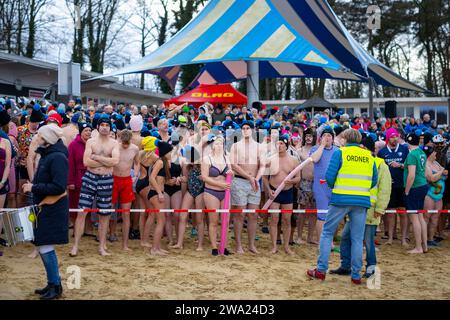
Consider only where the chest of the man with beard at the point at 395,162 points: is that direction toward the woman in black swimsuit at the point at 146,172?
no

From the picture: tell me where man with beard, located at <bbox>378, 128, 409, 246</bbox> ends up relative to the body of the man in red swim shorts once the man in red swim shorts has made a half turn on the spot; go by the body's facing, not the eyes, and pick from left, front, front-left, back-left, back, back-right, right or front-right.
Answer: right

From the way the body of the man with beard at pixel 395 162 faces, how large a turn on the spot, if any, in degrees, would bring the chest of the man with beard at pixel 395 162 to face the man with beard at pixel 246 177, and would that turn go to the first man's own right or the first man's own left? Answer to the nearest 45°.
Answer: approximately 45° to the first man's own right

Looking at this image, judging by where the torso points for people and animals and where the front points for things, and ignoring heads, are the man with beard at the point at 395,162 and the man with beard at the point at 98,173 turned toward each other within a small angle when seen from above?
no

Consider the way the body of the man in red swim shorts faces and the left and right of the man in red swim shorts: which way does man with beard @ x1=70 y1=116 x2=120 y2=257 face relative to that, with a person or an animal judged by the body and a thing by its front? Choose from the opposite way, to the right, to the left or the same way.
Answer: the same way

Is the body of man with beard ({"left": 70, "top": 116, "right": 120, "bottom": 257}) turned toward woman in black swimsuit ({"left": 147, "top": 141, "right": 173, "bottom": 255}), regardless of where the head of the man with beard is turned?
no

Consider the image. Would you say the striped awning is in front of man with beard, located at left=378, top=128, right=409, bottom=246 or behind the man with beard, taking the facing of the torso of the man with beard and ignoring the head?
behind

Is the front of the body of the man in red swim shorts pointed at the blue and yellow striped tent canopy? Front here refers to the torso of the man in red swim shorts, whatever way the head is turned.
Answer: no

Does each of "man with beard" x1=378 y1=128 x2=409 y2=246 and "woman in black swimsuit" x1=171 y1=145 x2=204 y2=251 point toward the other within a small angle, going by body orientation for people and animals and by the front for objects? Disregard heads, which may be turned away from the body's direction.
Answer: no

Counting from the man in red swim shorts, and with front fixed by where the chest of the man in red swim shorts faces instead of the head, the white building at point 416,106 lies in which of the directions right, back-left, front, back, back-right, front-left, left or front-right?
back-left

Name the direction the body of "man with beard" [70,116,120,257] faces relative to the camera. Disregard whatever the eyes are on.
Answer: toward the camera

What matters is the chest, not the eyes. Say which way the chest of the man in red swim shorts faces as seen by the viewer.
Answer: toward the camera

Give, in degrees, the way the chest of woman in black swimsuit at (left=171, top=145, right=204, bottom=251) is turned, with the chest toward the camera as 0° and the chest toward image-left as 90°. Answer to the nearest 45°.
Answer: approximately 45°

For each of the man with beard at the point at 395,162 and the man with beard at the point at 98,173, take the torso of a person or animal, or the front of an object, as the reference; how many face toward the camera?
2

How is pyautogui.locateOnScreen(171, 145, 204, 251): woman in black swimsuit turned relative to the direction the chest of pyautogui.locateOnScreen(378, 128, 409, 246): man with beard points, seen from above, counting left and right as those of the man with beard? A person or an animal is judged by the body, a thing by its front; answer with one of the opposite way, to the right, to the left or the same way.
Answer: the same way

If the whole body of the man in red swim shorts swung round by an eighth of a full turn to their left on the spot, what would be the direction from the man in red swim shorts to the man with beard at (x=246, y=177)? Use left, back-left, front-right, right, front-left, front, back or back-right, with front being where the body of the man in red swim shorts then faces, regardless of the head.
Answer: front-left

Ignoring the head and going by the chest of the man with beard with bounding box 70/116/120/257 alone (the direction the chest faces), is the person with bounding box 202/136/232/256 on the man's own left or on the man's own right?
on the man's own left

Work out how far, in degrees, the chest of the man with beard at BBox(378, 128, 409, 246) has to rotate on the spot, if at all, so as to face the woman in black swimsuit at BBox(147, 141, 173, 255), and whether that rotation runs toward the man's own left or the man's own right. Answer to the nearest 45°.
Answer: approximately 45° to the man's own right

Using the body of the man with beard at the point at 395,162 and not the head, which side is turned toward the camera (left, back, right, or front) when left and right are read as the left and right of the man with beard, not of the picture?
front
